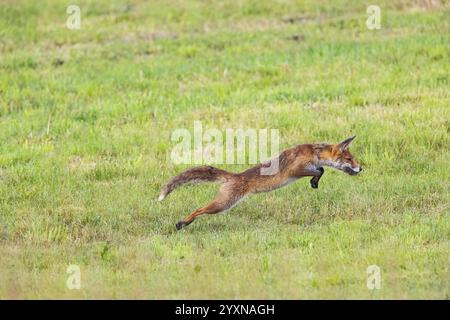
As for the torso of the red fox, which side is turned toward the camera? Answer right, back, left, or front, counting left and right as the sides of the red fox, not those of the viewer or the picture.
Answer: right
